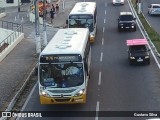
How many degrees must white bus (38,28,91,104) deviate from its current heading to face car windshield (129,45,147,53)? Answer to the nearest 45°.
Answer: approximately 135° to its left

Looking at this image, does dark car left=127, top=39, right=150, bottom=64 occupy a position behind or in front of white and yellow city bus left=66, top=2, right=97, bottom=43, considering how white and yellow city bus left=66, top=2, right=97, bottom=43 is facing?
in front

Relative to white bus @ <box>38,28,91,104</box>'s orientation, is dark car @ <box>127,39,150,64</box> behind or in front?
behind

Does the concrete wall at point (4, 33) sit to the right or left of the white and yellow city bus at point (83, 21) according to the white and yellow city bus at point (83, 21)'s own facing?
on its right

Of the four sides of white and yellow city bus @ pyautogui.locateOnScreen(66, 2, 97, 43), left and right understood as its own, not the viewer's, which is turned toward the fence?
right

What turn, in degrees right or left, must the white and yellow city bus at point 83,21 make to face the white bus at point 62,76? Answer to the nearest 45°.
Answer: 0° — it already faces it

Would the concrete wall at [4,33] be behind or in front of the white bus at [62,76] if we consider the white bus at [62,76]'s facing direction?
behind
